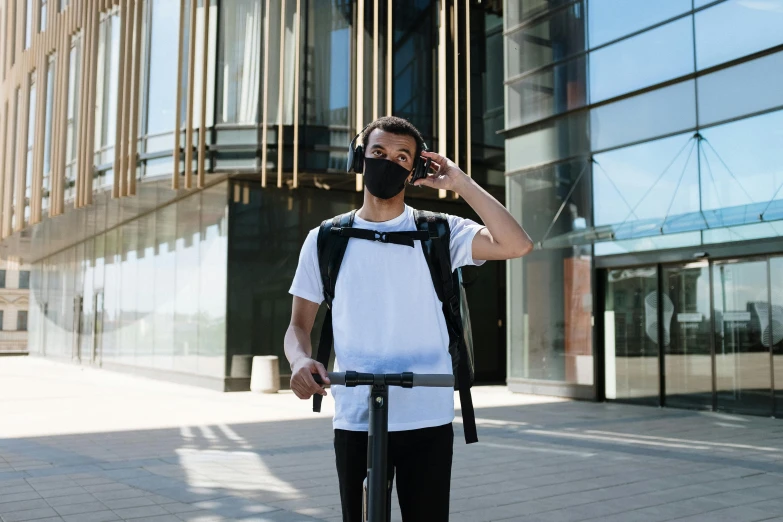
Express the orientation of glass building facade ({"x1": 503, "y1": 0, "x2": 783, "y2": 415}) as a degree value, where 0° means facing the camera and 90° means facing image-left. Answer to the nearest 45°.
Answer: approximately 45°

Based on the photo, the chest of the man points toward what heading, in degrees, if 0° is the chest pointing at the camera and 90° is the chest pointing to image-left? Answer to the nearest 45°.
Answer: approximately 0°

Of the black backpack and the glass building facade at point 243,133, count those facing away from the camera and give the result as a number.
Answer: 1

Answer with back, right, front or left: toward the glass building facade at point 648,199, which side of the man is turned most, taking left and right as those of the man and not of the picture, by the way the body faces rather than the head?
back

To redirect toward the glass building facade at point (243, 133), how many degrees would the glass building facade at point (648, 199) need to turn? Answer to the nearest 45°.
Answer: approximately 45° to its right

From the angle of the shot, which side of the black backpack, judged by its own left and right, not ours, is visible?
back

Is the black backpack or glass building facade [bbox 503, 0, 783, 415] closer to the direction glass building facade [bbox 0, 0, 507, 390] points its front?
the black backpack

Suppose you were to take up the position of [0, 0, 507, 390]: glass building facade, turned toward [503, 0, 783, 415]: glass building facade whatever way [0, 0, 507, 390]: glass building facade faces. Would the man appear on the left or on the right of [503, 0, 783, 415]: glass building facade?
right

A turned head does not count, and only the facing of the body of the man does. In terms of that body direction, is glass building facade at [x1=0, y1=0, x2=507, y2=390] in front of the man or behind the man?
behind

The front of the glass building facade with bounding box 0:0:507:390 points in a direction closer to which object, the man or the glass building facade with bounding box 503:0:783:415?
the man

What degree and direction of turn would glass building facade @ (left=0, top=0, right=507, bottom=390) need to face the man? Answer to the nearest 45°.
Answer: approximately 45° to its left
